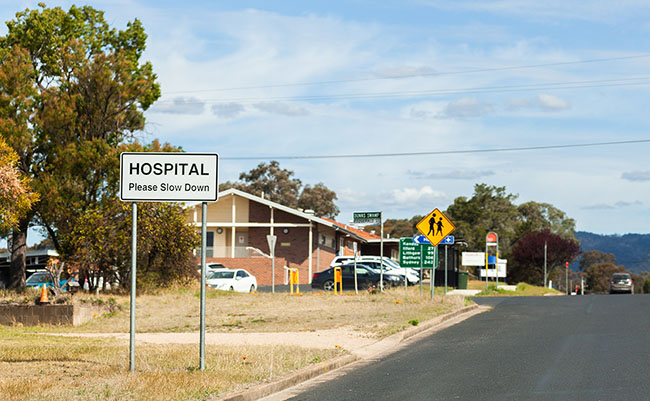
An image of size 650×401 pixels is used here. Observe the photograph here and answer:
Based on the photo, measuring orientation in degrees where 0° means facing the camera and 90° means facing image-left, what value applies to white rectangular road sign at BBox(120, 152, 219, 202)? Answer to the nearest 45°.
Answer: approximately 0°

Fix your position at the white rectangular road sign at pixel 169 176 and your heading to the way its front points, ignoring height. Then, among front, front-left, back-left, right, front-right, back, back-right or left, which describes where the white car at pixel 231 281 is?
back

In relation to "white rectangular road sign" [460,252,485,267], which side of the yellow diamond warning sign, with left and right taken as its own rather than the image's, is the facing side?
back

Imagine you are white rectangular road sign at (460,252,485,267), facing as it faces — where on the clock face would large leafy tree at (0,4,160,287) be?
The large leafy tree is roughly at 1 o'clock from the white rectangular road sign.

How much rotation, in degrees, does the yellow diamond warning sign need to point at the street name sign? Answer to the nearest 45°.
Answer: approximately 135° to its right
